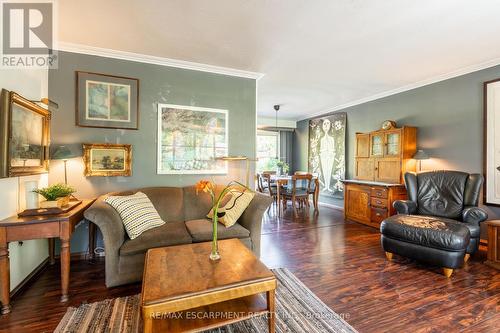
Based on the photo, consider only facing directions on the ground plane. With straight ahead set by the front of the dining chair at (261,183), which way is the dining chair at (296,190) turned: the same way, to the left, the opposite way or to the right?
to the left

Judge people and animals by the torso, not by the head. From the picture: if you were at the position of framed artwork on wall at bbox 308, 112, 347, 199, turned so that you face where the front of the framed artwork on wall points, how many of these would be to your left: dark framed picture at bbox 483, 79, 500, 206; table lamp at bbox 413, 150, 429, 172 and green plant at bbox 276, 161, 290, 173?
2

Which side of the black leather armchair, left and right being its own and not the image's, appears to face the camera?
front

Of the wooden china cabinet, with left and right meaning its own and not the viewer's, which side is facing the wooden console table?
front

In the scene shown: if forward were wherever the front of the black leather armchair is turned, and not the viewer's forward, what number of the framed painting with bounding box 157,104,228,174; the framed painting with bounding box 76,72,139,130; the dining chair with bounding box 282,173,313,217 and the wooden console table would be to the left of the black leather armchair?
0

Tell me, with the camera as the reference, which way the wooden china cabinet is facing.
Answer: facing the viewer and to the left of the viewer

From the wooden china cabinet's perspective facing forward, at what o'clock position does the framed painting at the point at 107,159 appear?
The framed painting is roughly at 12 o'clock from the wooden china cabinet.

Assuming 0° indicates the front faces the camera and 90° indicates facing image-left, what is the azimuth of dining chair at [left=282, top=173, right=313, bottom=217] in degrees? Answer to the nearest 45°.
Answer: approximately 135°

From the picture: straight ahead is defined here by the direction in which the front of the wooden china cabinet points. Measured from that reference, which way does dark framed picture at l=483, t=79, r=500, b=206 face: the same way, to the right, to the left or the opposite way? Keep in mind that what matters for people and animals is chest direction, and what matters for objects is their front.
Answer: the same way

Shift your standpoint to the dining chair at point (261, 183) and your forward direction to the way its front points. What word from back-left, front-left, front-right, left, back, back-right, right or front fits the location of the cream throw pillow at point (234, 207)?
back-right

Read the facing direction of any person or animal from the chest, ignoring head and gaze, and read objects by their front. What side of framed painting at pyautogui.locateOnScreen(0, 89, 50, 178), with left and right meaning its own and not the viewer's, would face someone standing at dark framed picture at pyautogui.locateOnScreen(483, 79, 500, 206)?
front

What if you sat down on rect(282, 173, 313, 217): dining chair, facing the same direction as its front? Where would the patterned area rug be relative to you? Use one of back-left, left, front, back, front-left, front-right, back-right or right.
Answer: back-left

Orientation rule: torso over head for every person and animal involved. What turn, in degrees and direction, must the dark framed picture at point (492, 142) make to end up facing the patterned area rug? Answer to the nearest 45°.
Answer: approximately 45° to its left

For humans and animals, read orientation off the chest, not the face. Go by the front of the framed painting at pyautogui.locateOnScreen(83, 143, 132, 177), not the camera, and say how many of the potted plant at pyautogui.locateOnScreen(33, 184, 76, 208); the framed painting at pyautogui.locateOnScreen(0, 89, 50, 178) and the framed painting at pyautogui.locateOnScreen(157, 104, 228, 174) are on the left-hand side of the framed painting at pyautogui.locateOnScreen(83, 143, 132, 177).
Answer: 1

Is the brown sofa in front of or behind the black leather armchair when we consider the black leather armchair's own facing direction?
in front

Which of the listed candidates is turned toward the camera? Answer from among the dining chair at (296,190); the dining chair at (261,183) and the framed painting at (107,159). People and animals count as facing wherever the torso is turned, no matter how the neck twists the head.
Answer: the framed painting

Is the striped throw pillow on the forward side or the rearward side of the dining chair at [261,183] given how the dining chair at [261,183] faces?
on the rearward side

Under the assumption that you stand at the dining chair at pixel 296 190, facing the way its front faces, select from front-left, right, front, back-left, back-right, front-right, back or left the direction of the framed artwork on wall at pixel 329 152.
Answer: right
